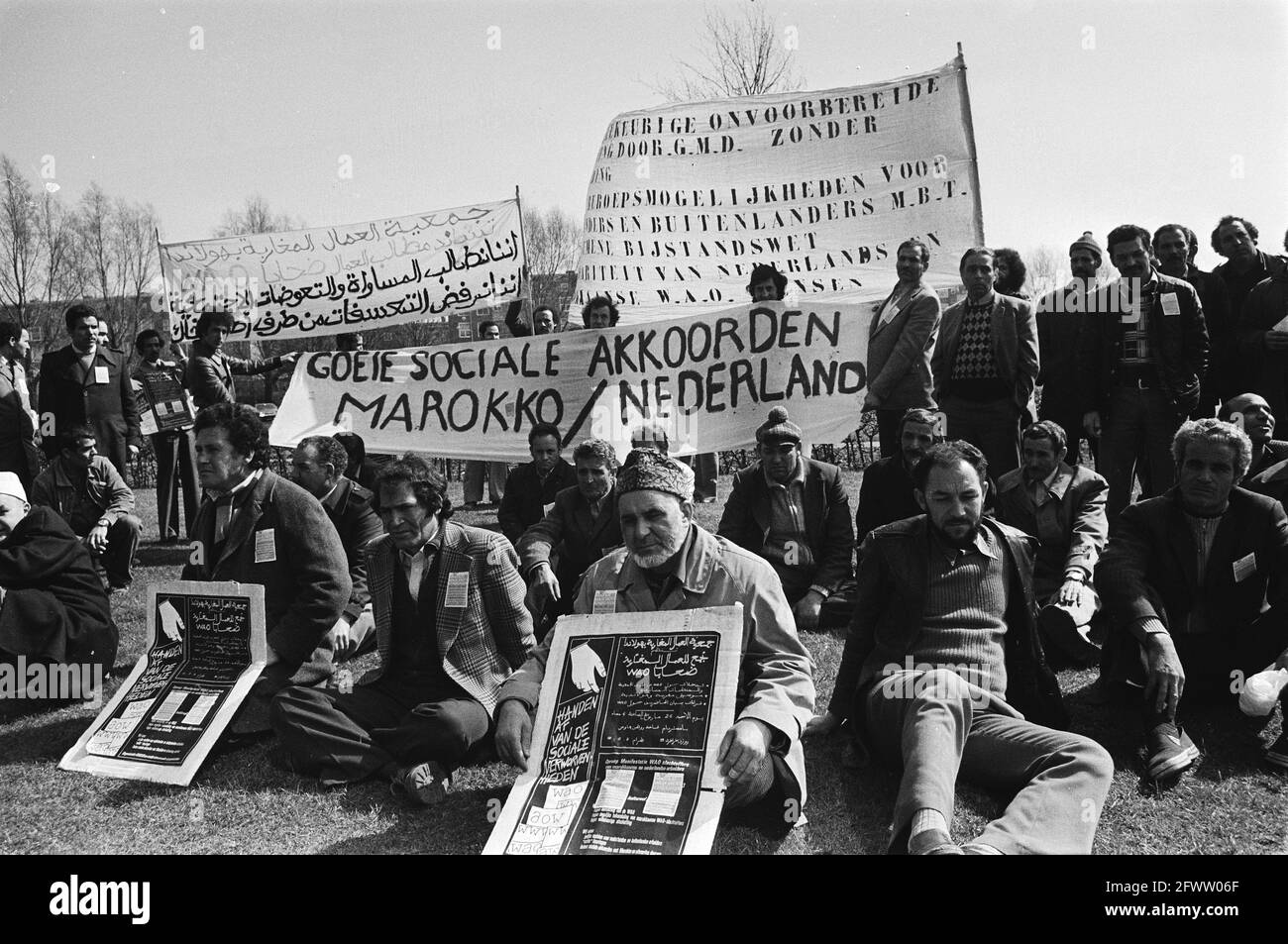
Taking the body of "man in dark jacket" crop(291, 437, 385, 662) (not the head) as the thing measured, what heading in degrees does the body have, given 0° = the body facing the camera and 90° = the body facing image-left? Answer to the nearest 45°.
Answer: approximately 45°

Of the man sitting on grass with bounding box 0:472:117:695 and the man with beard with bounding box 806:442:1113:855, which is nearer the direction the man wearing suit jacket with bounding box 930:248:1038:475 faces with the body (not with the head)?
the man with beard

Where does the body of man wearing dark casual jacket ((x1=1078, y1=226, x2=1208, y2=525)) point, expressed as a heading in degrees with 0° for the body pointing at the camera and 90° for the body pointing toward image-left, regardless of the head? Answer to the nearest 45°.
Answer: approximately 0°

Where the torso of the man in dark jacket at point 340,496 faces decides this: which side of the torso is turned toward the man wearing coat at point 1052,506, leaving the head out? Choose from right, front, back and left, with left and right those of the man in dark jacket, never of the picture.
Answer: left

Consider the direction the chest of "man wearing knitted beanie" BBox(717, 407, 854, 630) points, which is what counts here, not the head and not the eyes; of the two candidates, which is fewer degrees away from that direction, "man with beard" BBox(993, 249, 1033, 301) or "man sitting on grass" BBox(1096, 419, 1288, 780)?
the man sitting on grass
